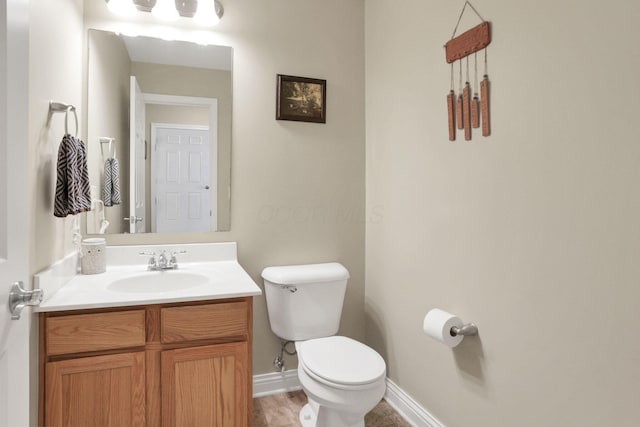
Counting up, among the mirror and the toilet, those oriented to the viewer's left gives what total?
0

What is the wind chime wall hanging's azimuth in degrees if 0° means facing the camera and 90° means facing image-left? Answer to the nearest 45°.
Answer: approximately 45°

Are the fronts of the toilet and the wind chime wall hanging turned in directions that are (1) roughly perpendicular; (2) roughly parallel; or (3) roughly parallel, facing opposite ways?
roughly perpendicular

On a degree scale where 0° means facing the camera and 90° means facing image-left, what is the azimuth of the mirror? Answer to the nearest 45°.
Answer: approximately 0°

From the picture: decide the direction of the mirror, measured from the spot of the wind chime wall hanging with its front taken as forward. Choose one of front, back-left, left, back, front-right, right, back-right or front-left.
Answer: front-right

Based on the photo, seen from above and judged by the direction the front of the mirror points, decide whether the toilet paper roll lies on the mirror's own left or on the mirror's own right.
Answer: on the mirror's own left

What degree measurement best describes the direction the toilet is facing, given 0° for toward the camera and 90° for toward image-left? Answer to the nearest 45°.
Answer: approximately 315°

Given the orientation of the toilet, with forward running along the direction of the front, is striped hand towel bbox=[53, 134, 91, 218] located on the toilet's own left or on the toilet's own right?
on the toilet's own right

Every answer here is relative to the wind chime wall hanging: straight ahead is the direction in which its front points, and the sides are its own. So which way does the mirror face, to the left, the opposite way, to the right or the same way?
to the left

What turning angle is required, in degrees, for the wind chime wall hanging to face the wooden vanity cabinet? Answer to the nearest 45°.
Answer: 0° — it already faces it

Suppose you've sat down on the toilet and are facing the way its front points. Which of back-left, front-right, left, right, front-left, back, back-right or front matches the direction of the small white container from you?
back-right

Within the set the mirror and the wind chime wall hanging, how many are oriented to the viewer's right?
0
